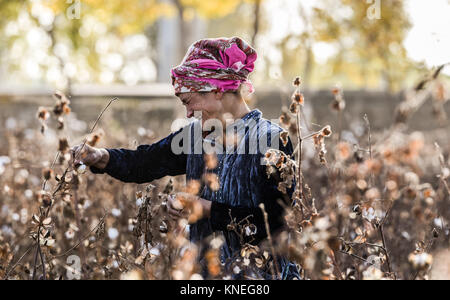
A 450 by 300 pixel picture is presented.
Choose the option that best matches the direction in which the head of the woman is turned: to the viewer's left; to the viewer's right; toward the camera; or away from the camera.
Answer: to the viewer's left

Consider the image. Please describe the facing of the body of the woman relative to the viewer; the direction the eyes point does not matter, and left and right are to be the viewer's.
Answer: facing the viewer and to the left of the viewer
